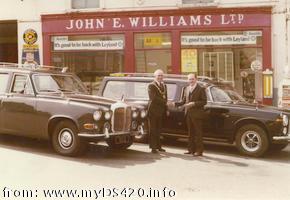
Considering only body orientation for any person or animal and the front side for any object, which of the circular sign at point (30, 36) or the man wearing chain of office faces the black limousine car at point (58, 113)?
the circular sign

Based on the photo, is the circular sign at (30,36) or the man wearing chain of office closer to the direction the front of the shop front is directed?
the man wearing chain of office

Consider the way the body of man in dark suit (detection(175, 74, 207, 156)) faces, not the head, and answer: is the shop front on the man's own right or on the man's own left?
on the man's own right

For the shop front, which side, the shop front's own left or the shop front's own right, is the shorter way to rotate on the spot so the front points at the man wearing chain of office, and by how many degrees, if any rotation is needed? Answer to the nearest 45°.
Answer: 0° — it already faces them

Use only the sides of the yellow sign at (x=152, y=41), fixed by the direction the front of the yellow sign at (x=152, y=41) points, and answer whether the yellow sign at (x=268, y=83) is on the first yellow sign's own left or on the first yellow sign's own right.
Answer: on the first yellow sign's own left

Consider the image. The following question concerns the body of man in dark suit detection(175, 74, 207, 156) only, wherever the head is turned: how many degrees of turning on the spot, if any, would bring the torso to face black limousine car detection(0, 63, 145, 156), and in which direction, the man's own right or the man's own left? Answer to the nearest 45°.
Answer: approximately 45° to the man's own right

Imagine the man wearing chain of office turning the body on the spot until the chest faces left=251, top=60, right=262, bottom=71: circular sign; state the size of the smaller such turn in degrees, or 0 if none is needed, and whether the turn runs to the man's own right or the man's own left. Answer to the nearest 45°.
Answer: approximately 90° to the man's own left

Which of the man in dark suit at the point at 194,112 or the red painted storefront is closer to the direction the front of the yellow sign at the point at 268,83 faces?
the man in dark suit

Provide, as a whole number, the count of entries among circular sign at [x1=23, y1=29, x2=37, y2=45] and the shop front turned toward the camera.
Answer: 2
